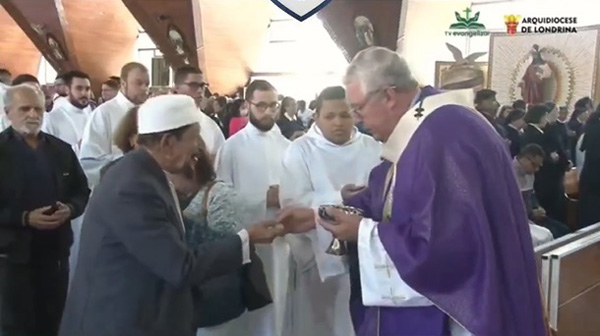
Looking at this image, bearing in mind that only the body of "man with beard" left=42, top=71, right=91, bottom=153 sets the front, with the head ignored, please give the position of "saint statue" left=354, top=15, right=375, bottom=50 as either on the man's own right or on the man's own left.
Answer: on the man's own left

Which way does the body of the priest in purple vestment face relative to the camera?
to the viewer's left

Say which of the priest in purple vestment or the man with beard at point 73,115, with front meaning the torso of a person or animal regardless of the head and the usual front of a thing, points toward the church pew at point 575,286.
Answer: the man with beard

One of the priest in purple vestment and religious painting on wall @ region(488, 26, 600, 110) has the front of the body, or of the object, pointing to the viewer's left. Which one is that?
the priest in purple vestment

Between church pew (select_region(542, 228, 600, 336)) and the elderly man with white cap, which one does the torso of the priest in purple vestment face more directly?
the elderly man with white cap

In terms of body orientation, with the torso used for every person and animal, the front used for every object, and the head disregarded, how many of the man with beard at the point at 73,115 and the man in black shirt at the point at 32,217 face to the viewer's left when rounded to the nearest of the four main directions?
0

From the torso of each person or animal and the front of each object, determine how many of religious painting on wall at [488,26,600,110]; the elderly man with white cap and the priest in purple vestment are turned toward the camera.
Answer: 1

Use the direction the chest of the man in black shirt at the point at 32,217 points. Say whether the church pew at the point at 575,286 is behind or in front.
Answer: in front
